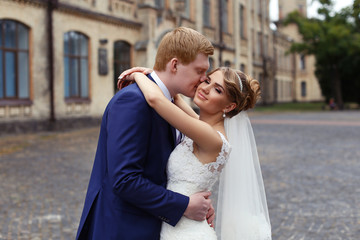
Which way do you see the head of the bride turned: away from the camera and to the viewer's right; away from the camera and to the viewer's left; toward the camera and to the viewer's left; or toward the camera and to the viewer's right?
toward the camera and to the viewer's left

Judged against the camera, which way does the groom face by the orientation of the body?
to the viewer's right

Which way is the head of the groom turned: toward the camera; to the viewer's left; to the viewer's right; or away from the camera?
to the viewer's right
